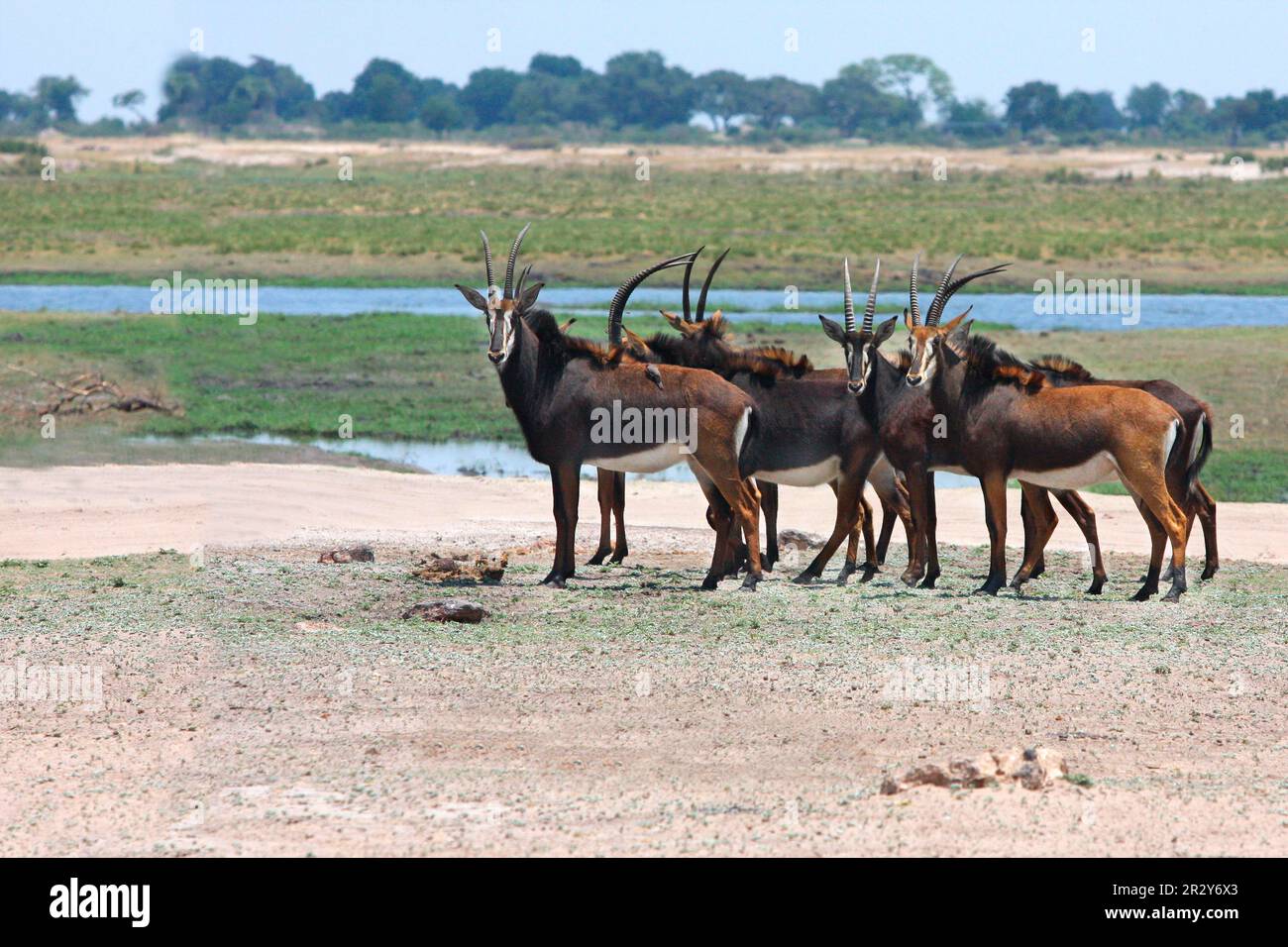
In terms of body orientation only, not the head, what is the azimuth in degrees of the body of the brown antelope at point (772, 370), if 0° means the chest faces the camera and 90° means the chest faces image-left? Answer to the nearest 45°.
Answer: approximately 90°

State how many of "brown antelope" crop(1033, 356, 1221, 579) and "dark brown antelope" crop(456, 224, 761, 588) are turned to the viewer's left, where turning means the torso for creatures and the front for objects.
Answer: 2

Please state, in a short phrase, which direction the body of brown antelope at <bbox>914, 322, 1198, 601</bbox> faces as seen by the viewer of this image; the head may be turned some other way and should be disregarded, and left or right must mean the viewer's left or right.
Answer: facing to the left of the viewer

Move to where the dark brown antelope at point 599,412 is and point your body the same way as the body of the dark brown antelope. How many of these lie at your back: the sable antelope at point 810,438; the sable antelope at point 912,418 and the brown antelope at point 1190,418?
3

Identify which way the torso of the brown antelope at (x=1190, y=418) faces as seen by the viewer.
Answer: to the viewer's left

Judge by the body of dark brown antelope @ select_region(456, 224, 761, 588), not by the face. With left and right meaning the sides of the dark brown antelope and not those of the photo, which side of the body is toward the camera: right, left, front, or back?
left

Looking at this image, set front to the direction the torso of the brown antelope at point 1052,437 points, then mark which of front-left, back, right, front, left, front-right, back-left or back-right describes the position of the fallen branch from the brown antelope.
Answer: front-right
